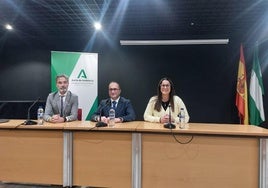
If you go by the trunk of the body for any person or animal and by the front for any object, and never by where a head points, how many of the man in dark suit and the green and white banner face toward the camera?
2

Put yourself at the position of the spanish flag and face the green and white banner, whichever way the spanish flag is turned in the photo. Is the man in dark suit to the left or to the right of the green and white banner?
left

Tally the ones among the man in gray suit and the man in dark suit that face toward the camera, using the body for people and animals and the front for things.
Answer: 2

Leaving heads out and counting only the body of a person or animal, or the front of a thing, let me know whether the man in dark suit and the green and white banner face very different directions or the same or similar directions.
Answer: same or similar directions

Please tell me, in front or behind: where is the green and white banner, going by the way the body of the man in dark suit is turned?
behind

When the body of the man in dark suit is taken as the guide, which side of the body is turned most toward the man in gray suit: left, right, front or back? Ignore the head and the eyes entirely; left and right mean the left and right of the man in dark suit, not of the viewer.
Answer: right

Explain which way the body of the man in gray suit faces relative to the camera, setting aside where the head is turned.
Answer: toward the camera

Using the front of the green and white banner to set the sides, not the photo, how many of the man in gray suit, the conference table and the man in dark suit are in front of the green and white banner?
3

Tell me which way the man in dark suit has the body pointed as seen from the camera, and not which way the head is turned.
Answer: toward the camera

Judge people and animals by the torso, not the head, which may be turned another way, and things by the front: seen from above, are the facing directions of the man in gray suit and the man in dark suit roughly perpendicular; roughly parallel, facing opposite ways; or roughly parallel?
roughly parallel

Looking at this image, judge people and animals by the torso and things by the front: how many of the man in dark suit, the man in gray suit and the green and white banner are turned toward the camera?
3

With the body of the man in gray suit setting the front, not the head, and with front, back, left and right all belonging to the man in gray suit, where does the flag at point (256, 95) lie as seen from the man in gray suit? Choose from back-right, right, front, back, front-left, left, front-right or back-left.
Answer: left

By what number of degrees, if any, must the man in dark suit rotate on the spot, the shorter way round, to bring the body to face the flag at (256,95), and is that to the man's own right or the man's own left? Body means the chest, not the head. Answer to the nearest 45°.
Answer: approximately 90° to the man's own left

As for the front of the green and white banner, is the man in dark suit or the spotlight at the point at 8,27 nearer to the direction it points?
the man in dark suit
